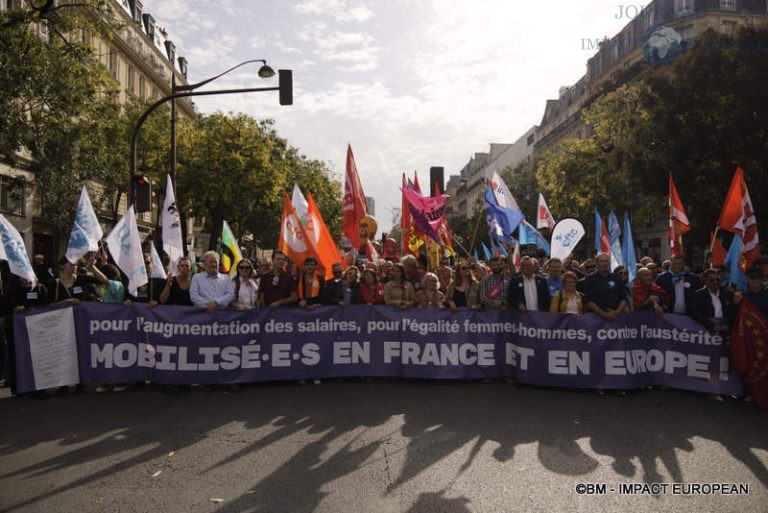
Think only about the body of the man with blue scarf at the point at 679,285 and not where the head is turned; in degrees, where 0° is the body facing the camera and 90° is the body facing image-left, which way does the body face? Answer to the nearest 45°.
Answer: approximately 0°

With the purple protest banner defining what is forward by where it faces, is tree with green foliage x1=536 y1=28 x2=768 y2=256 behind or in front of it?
behind

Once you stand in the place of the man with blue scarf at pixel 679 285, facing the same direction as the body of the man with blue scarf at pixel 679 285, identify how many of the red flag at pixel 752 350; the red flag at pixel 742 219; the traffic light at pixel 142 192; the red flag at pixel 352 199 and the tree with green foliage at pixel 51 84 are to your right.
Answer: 3

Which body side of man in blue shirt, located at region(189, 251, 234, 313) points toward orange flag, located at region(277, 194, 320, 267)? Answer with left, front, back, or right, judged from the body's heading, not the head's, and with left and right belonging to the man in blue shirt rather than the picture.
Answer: left

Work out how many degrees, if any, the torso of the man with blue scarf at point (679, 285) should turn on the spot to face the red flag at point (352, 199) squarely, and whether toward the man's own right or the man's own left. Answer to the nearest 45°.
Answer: approximately 90° to the man's own right

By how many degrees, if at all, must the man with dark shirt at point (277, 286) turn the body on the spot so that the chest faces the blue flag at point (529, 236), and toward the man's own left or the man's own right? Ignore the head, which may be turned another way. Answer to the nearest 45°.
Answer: approximately 135° to the man's own left

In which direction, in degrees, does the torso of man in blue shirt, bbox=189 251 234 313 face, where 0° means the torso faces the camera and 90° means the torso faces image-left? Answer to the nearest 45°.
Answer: approximately 0°
